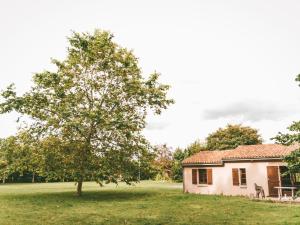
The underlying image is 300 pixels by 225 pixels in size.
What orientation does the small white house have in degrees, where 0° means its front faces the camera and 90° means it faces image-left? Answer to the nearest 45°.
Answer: approximately 0°

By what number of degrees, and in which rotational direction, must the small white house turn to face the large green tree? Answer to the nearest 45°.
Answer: approximately 45° to its right
